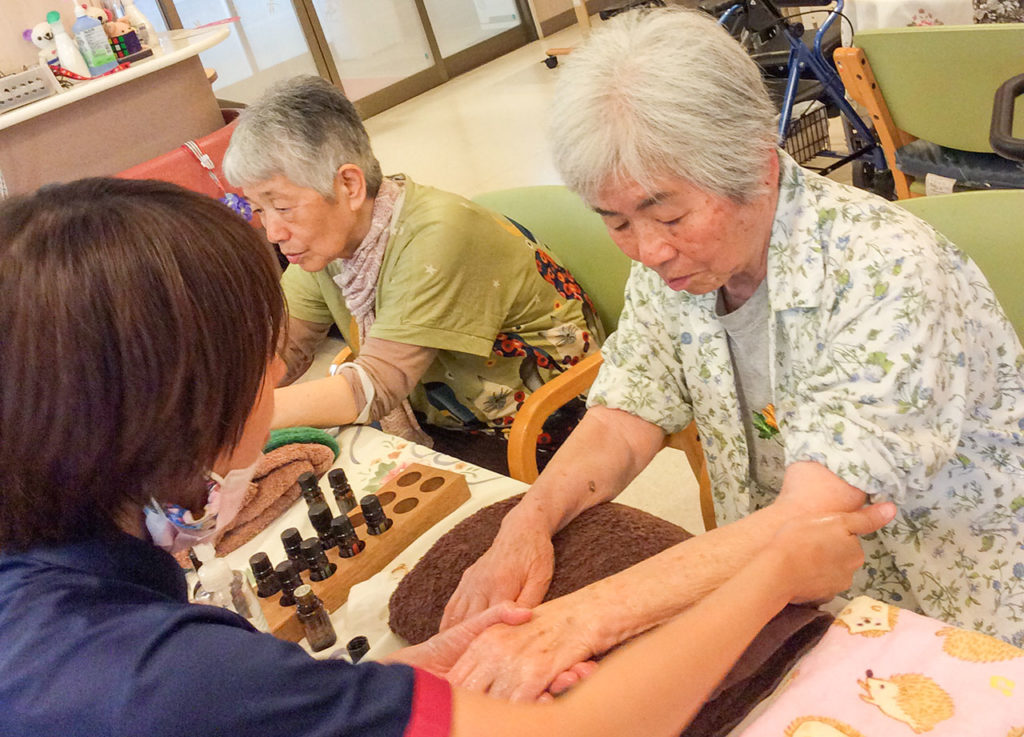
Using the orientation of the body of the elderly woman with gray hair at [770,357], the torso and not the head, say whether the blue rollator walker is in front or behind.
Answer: behind

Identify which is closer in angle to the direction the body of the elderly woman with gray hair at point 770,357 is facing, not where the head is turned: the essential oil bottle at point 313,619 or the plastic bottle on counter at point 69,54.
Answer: the essential oil bottle

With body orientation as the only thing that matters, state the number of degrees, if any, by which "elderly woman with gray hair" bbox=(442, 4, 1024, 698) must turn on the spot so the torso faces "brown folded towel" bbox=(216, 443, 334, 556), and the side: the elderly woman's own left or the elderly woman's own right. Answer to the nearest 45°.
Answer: approximately 45° to the elderly woman's own right

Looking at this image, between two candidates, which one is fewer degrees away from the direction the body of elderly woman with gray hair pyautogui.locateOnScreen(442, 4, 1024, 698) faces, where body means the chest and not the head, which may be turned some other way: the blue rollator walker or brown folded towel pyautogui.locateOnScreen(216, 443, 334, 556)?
the brown folded towel

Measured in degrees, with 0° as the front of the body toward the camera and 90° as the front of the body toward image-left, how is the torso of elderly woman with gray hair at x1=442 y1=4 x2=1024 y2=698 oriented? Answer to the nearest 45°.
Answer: approximately 45°

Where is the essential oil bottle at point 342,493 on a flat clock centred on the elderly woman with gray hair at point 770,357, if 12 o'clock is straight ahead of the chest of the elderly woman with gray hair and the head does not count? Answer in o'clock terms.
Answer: The essential oil bottle is roughly at 2 o'clock from the elderly woman with gray hair.

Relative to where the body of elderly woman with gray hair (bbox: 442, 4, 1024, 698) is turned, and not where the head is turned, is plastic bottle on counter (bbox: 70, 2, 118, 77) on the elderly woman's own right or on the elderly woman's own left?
on the elderly woman's own right

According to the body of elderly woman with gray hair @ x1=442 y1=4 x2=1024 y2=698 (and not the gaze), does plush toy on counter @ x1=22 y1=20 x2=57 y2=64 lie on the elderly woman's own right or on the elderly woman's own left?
on the elderly woman's own right

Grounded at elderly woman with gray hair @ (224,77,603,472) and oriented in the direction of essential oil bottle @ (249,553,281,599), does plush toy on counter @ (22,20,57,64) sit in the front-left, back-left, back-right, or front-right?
back-right
